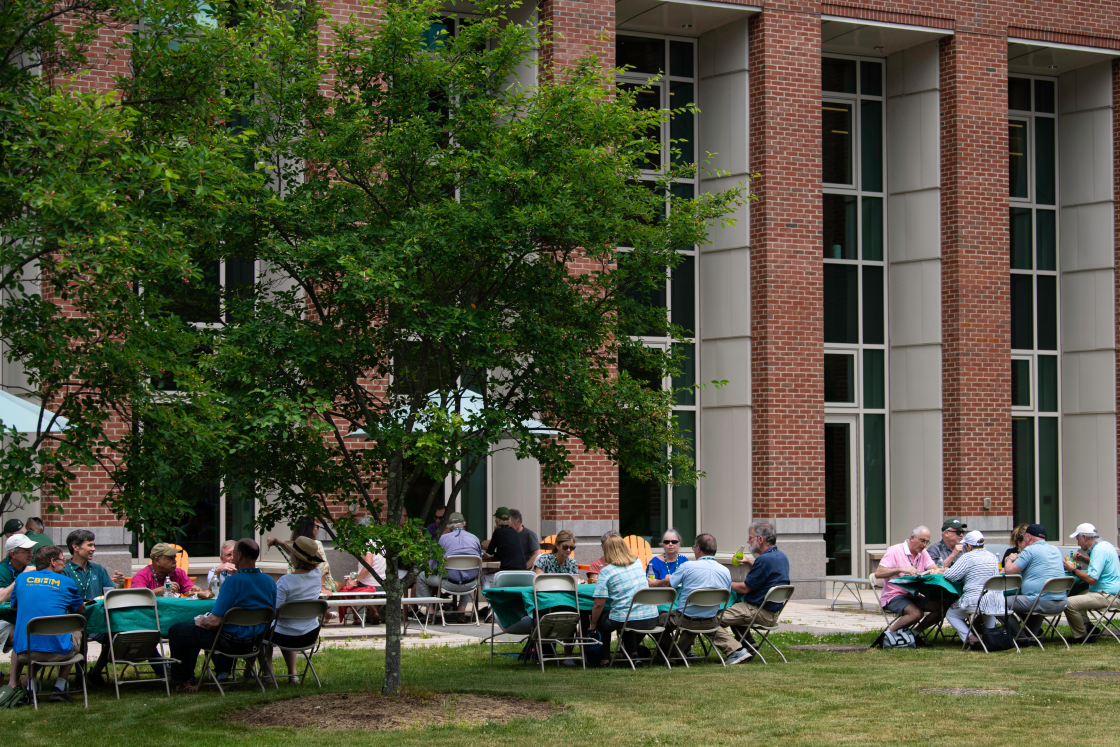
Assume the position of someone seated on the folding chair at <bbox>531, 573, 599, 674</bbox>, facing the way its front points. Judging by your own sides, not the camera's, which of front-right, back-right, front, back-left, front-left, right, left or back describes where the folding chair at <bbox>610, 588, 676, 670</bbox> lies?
right

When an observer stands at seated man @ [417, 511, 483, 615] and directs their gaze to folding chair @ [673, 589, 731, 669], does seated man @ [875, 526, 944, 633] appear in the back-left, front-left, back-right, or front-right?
front-left

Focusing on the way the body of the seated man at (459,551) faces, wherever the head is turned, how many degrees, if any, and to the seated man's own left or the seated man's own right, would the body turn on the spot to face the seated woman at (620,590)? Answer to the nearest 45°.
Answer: approximately 180°

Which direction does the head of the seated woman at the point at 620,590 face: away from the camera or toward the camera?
away from the camera

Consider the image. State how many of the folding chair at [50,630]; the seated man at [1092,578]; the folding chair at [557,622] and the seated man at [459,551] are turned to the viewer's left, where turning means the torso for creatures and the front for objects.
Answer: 1

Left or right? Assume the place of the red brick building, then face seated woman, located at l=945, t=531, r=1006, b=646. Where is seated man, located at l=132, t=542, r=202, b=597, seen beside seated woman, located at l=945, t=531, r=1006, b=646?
right

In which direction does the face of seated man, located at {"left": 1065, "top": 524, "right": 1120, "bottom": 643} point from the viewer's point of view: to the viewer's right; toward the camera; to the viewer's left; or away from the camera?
to the viewer's left

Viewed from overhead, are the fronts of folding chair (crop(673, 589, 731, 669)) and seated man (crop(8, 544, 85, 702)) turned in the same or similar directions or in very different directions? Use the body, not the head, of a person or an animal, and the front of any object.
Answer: same or similar directions

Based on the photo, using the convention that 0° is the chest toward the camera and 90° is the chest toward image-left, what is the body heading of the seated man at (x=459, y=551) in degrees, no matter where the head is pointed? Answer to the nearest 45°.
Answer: approximately 180°

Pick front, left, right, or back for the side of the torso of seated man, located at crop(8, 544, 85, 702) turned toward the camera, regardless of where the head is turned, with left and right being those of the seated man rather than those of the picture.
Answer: back

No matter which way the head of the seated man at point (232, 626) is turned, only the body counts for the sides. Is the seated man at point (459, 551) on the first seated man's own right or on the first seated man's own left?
on the first seated man's own right

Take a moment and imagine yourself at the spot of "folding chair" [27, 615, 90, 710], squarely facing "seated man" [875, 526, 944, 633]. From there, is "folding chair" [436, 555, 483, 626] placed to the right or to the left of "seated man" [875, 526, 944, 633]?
left

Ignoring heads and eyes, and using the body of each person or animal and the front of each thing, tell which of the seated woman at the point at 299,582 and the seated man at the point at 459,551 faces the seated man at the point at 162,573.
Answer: the seated woman

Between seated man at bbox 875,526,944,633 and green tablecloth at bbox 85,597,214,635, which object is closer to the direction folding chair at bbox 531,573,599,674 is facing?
the seated man

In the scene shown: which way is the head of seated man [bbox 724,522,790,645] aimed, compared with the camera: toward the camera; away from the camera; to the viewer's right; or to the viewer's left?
to the viewer's left
